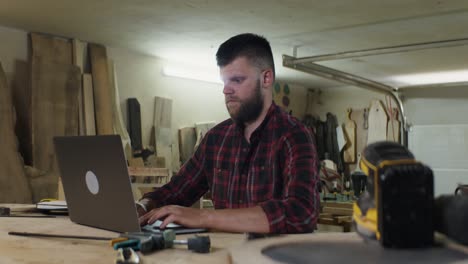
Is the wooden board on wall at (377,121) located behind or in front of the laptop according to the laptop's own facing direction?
in front

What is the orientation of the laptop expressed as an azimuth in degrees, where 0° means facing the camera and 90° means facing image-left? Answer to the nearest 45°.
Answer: approximately 225°

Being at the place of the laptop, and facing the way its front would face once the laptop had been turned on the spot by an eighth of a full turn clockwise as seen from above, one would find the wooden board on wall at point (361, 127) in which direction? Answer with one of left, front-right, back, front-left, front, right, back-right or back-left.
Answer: front-left

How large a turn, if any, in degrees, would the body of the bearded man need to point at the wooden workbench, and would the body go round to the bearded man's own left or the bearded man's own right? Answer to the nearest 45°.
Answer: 0° — they already face it

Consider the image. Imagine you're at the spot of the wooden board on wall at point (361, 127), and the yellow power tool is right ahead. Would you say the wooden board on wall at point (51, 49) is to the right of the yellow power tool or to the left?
right

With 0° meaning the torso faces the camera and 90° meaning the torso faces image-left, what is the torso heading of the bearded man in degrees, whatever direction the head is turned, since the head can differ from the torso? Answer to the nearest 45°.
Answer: approximately 45°

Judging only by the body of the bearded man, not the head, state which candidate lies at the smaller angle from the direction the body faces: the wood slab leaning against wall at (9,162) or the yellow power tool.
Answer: the yellow power tool

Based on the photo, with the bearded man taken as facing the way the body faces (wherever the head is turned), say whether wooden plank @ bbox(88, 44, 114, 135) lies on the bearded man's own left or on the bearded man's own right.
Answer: on the bearded man's own right

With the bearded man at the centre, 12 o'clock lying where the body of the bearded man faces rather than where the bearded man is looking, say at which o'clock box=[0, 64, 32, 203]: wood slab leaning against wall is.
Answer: The wood slab leaning against wall is roughly at 3 o'clock from the bearded man.

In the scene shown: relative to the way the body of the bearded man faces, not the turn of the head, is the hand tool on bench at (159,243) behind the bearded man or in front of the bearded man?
in front

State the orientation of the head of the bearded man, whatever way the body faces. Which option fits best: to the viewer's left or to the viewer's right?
to the viewer's left

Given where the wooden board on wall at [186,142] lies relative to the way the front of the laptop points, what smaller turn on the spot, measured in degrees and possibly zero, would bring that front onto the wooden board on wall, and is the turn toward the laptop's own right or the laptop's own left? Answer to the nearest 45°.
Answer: approximately 45° to the laptop's own left

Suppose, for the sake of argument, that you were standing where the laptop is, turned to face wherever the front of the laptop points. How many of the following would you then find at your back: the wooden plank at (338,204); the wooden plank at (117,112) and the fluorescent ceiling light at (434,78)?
0

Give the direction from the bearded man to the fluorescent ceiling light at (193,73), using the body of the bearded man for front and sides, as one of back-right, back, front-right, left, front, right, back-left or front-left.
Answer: back-right

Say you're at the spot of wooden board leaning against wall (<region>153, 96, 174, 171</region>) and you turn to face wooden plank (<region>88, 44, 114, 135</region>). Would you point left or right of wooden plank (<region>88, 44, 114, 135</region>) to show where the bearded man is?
left

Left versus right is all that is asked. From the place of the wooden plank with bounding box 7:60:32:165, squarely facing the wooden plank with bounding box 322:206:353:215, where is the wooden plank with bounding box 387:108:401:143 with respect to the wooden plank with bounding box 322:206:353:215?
left

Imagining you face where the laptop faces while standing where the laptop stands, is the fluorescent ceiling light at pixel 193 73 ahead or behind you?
ahead

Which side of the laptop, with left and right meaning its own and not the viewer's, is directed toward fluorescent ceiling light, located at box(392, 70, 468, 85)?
front

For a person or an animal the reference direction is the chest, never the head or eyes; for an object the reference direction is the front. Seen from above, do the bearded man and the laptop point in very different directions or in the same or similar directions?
very different directions
